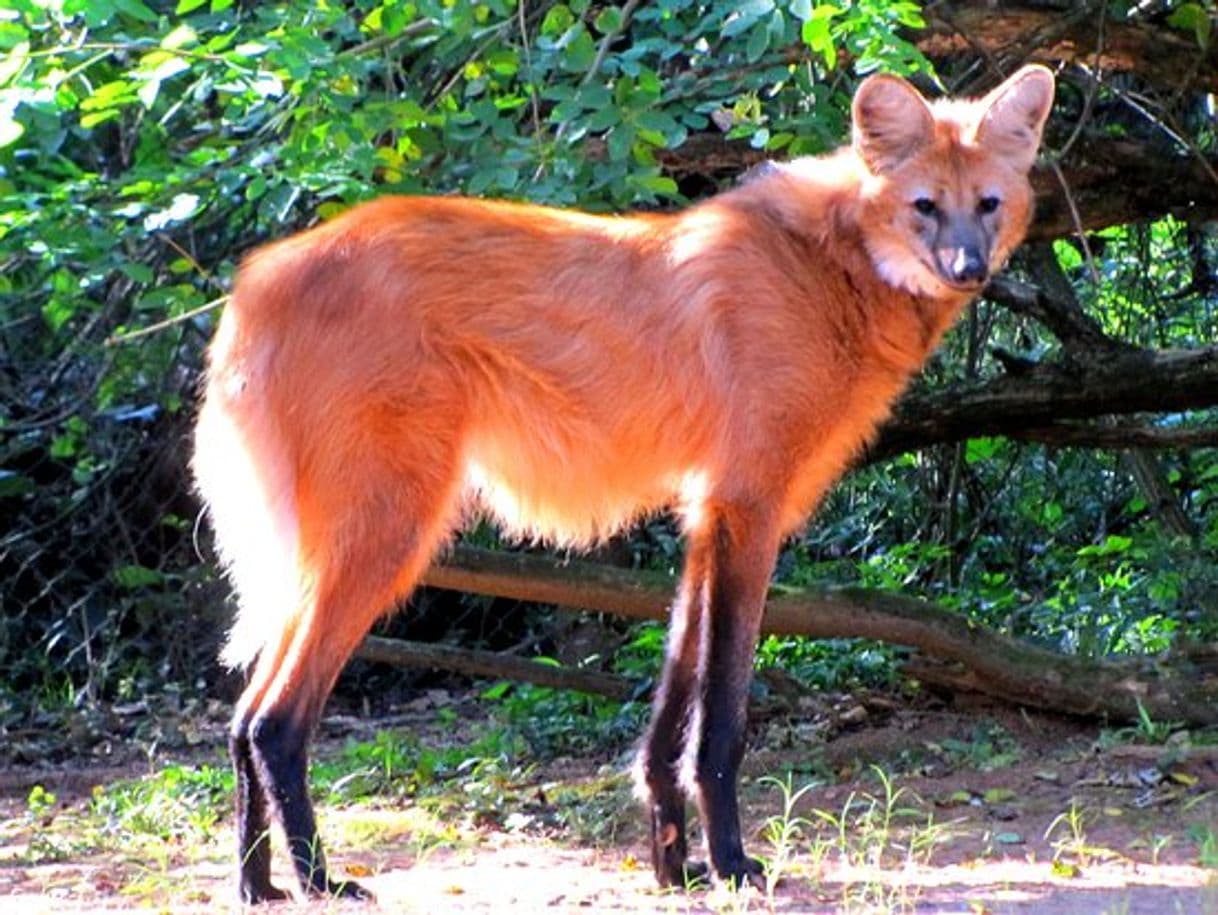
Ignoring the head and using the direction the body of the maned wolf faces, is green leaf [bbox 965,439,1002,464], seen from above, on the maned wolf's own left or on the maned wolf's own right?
on the maned wolf's own left

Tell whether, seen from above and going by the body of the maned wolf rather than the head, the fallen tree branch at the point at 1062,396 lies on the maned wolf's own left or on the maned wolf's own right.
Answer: on the maned wolf's own left

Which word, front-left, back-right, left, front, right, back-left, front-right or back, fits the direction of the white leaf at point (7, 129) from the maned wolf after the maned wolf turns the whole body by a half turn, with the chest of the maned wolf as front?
front

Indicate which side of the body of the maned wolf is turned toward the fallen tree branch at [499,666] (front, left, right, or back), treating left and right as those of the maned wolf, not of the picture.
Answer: left

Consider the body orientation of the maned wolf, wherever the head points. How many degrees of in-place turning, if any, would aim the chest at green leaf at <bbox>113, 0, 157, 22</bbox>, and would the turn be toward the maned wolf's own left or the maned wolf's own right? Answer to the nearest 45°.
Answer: approximately 180°

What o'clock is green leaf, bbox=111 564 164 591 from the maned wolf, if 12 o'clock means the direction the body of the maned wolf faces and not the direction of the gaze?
The green leaf is roughly at 8 o'clock from the maned wolf.

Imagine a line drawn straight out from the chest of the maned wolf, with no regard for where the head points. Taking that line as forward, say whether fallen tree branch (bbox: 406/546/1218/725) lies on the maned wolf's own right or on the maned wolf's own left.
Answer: on the maned wolf's own left

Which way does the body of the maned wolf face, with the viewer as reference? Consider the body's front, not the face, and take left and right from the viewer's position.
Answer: facing to the right of the viewer
